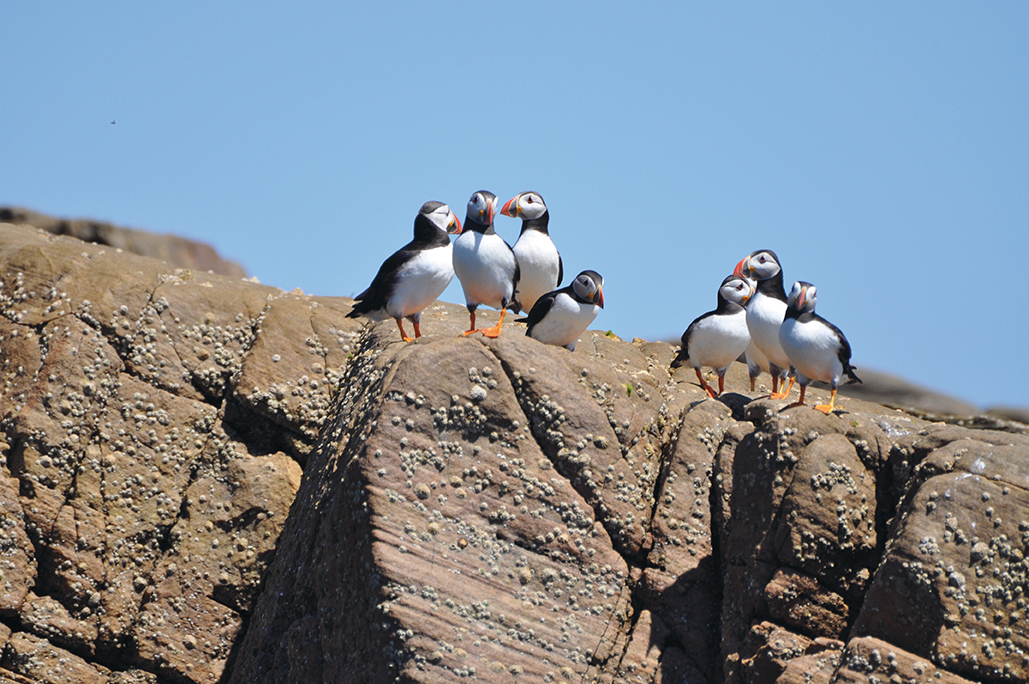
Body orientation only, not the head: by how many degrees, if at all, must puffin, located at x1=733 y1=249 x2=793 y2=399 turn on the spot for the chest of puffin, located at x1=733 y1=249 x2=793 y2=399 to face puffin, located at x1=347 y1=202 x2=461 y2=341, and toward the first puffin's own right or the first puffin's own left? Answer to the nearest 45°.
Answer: approximately 45° to the first puffin's own right

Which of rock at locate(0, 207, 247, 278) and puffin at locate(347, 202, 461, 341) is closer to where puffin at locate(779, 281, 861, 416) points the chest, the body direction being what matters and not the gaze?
the puffin

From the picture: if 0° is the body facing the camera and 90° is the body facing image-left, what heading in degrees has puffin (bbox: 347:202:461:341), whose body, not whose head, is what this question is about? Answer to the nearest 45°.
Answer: approximately 315°

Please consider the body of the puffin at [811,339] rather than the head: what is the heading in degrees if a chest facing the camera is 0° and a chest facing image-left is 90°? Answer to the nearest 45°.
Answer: approximately 45°

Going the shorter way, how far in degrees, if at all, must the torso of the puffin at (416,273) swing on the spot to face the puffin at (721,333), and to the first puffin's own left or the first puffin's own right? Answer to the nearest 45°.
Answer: approximately 45° to the first puffin's own left

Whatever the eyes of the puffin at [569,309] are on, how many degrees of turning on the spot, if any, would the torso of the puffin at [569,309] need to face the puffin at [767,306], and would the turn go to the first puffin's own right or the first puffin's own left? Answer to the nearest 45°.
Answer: approximately 45° to the first puffin's own left

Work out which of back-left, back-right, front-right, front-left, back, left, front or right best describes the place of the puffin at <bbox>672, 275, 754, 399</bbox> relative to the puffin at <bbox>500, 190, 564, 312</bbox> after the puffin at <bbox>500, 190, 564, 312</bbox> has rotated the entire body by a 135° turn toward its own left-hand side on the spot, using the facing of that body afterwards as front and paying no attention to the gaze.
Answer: front

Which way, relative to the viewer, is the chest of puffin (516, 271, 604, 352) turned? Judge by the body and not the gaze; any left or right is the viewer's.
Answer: facing the viewer and to the right of the viewer

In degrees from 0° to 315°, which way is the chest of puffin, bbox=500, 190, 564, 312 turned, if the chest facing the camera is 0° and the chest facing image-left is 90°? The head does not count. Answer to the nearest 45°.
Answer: approximately 45°

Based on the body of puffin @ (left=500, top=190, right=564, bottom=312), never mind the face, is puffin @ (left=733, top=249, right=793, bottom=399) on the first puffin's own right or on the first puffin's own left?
on the first puffin's own left

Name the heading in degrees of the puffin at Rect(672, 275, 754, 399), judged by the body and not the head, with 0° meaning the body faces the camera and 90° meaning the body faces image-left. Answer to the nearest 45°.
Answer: approximately 315°
